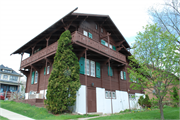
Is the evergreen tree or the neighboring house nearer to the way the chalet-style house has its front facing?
the evergreen tree
